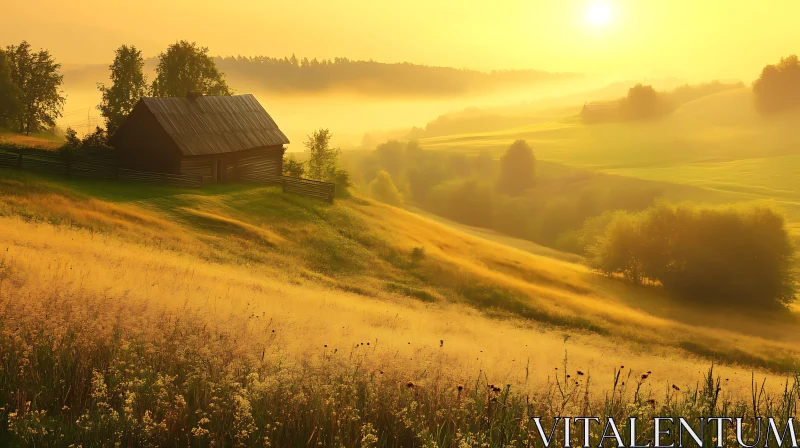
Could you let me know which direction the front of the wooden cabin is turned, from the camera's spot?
facing the viewer and to the right of the viewer

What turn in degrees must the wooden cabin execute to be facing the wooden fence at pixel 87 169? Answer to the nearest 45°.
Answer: approximately 135° to its right
